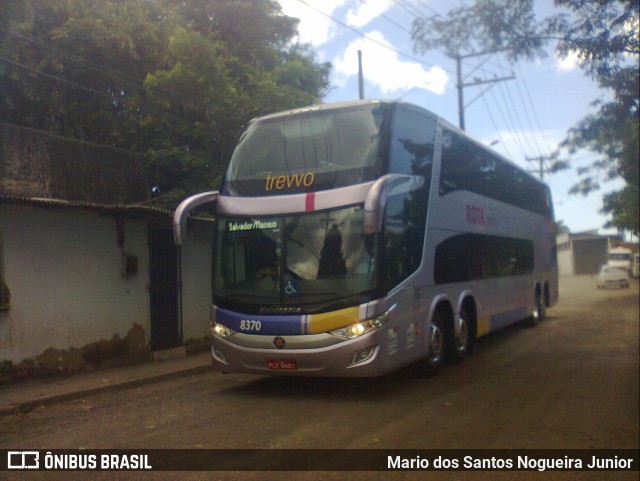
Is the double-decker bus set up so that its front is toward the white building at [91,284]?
no

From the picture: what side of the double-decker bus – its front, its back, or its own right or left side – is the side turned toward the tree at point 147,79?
right

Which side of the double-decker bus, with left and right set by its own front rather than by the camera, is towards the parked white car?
back
